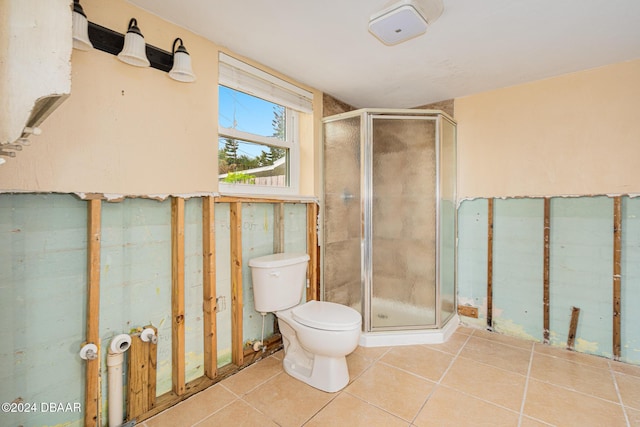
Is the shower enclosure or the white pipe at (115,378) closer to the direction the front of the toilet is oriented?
the shower enclosure

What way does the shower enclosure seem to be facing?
toward the camera

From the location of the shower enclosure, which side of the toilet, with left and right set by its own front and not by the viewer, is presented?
left

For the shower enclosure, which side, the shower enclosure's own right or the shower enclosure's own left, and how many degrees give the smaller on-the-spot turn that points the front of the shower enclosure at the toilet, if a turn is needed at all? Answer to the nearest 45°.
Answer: approximately 45° to the shower enclosure's own right

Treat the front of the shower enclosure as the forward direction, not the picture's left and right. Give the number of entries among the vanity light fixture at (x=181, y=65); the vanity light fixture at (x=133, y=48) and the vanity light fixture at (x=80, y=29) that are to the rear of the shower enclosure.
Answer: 0

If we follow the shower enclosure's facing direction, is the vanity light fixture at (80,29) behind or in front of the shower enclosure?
in front

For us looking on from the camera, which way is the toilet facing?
facing the viewer and to the right of the viewer

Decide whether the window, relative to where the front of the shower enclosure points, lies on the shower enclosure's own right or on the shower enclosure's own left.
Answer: on the shower enclosure's own right

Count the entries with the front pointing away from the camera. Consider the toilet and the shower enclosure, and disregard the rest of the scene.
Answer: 0
